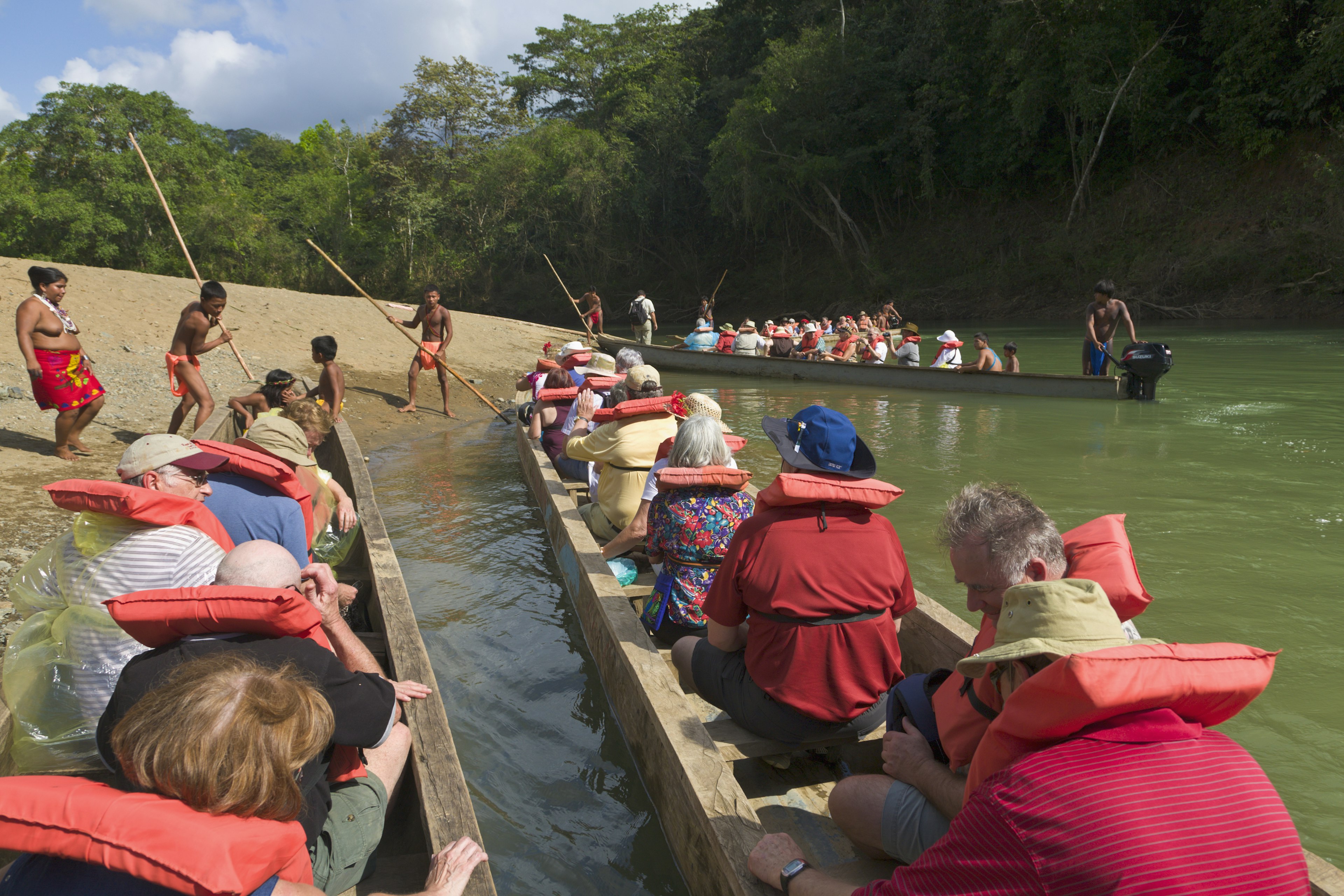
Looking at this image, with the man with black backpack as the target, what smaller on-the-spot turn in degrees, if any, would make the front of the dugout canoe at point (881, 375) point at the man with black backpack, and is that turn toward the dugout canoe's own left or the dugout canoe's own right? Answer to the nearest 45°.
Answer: approximately 45° to the dugout canoe's own right

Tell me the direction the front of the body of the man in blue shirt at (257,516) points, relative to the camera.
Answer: away from the camera

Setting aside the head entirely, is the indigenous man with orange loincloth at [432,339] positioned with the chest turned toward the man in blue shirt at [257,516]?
yes

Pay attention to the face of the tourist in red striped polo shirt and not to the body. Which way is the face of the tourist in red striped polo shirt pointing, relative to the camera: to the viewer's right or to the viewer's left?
to the viewer's left

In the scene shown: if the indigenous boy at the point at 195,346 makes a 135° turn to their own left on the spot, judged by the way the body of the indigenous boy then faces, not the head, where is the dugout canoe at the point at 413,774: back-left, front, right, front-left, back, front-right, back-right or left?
back-left

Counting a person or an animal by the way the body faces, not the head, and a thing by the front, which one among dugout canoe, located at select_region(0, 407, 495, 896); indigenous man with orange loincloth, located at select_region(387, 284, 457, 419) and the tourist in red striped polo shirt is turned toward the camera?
the indigenous man with orange loincloth

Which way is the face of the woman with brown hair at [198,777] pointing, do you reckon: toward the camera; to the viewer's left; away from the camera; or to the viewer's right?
away from the camera

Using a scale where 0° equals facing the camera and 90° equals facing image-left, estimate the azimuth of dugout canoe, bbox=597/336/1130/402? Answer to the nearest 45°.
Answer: approximately 90°

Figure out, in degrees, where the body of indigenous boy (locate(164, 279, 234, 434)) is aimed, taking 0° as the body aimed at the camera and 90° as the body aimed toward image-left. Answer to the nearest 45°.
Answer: approximately 270°

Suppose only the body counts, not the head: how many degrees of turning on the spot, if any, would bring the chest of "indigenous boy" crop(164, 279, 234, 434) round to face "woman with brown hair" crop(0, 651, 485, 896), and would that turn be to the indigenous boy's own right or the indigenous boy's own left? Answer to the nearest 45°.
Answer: approximately 90° to the indigenous boy's own right

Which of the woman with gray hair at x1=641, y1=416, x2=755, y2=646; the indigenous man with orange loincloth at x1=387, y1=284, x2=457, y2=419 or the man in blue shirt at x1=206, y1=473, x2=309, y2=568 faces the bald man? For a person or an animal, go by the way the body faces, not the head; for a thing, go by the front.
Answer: the indigenous man with orange loincloth

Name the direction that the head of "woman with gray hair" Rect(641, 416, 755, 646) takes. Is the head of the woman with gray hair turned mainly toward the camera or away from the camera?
away from the camera

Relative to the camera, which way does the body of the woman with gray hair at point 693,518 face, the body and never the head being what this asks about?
away from the camera

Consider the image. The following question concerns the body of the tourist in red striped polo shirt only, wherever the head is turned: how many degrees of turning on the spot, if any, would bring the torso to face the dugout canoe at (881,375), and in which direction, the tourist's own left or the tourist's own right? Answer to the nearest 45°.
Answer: approximately 45° to the tourist's own right
